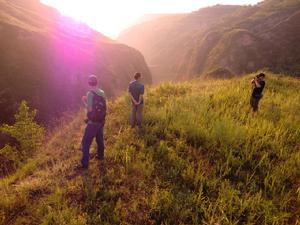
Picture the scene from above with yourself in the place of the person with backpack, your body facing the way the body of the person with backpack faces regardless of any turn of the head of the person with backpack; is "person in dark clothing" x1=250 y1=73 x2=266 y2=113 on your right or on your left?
on your right

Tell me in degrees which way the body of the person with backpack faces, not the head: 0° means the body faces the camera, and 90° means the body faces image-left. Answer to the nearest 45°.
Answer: approximately 135°

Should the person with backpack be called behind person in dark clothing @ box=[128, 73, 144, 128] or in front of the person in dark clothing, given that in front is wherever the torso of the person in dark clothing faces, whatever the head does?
behind

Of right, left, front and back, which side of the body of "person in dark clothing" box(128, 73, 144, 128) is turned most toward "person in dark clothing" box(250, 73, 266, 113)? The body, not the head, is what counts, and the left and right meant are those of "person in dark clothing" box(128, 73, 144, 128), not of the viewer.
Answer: right

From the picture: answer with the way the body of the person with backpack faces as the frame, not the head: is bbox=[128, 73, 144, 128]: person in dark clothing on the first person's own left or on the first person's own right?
on the first person's own right

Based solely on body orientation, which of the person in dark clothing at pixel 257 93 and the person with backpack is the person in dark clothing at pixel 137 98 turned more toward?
the person in dark clothing

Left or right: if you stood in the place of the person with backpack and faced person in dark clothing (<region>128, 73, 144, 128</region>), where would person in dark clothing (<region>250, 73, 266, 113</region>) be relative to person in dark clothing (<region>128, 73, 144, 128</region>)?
right

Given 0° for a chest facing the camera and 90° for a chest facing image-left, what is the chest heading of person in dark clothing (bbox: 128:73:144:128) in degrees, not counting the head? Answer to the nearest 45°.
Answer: approximately 180°

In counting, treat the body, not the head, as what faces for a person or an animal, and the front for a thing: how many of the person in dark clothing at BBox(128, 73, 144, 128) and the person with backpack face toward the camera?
0
